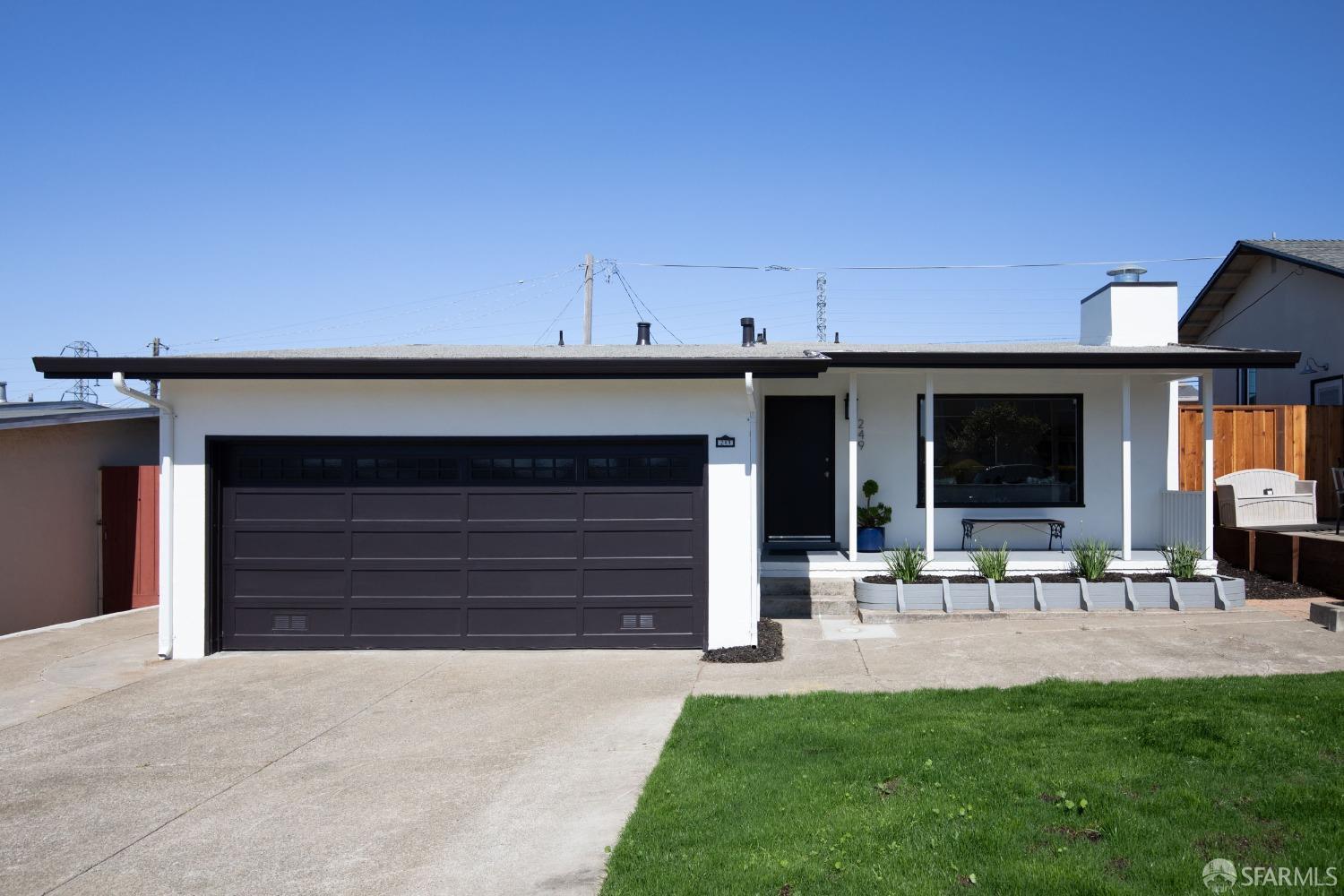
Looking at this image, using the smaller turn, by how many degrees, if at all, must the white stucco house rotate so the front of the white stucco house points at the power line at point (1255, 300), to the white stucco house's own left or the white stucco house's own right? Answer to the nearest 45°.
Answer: approximately 135° to the white stucco house's own left

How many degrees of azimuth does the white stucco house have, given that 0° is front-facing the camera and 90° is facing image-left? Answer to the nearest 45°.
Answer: approximately 0°

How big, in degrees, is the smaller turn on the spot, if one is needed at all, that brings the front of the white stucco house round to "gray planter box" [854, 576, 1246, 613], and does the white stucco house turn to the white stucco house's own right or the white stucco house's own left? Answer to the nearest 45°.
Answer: approximately 90° to the white stucco house's own left

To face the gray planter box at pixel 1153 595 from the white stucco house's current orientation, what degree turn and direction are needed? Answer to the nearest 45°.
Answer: approximately 90° to its left

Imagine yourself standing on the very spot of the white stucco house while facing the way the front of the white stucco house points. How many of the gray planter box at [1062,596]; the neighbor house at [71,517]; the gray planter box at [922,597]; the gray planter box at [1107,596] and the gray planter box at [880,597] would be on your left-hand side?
4

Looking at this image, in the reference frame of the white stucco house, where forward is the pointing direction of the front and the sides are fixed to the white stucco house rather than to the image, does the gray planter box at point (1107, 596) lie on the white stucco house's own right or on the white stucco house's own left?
on the white stucco house's own left

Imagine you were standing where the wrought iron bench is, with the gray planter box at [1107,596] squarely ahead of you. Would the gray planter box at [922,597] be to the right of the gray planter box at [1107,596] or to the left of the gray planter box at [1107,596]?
right

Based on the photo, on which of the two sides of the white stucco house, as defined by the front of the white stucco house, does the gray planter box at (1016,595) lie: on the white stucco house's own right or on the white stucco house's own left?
on the white stucco house's own left

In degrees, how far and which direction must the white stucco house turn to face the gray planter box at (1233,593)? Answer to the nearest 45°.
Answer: approximately 90° to its left
